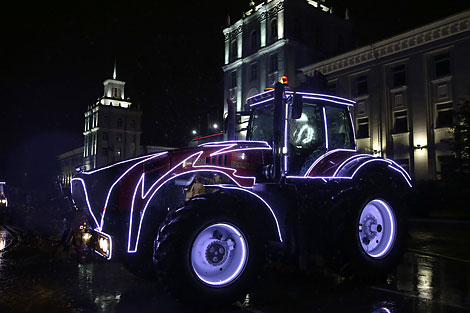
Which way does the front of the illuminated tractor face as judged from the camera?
facing the viewer and to the left of the viewer
